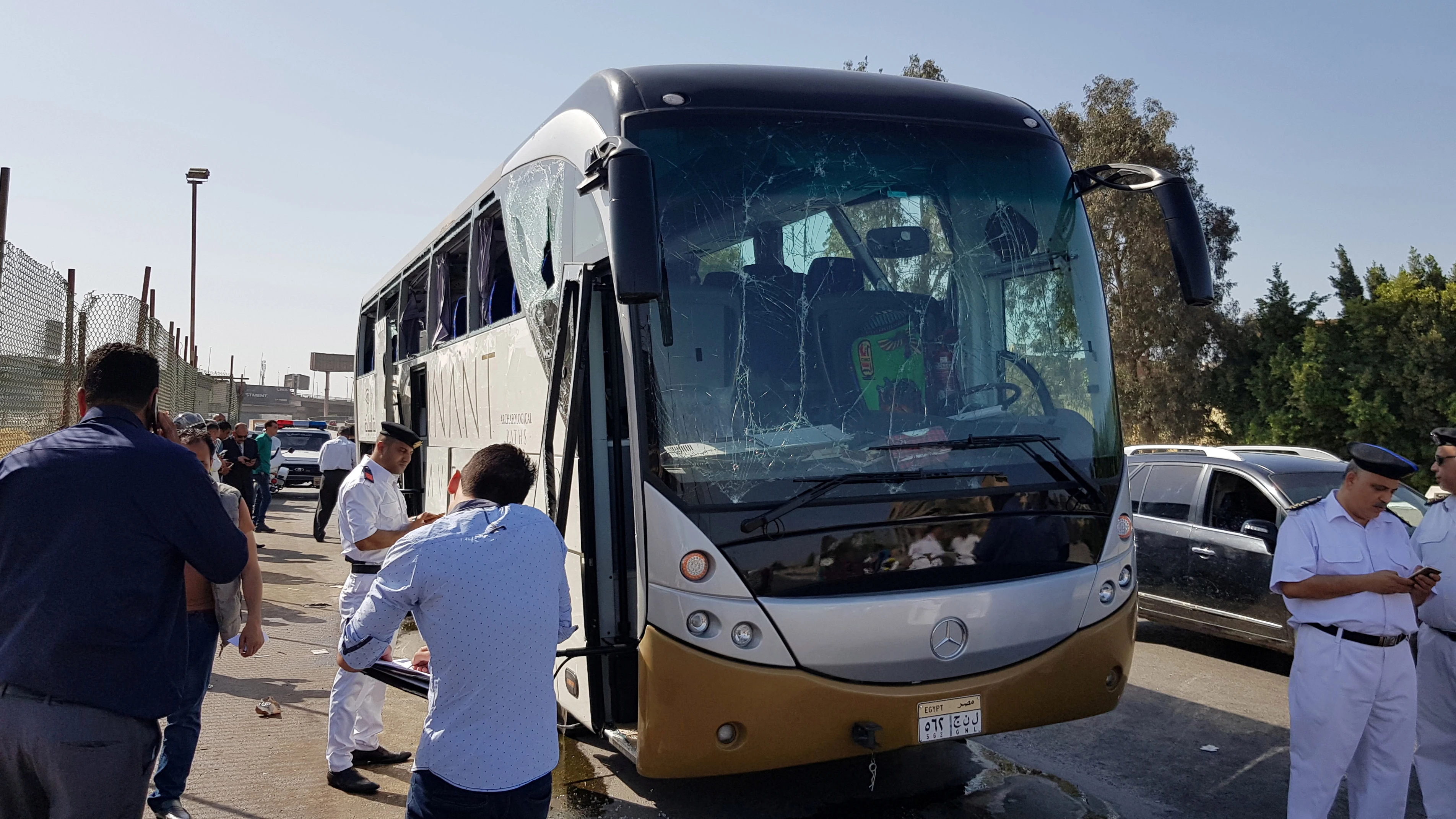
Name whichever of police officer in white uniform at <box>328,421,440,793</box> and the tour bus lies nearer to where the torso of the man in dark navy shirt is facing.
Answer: the police officer in white uniform

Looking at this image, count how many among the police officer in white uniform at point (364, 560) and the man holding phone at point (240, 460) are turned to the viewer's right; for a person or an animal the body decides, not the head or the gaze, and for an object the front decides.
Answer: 1

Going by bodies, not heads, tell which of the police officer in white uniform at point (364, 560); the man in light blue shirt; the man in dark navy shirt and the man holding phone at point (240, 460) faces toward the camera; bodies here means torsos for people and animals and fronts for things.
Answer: the man holding phone

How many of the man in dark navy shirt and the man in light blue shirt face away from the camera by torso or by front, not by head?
2

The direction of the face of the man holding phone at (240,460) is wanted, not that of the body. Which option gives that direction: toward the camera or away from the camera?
toward the camera

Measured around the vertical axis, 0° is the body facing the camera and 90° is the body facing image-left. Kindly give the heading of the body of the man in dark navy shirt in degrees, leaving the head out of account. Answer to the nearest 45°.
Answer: approximately 180°

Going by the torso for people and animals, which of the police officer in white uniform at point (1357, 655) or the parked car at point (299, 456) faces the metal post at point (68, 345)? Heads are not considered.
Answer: the parked car

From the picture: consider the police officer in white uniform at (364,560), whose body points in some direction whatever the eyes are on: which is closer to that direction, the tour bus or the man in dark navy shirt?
the tour bus

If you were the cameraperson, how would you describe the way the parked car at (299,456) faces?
facing the viewer

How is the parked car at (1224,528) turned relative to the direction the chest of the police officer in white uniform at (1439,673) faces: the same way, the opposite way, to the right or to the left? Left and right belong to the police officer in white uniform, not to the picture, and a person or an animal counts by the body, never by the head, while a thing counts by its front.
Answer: to the left

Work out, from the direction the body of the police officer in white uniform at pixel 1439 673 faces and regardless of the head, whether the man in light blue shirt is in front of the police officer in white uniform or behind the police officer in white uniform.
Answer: in front

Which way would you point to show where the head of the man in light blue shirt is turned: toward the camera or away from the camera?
away from the camera

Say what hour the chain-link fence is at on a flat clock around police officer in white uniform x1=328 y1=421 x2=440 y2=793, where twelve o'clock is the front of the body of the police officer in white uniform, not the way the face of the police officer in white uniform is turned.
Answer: The chain-link fence is roughly at 8 o'clock from the police officer in white uniform.

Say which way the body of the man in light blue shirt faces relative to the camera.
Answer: away from the camera

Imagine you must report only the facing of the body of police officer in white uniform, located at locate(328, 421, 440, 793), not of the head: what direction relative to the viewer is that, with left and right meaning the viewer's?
facing to the right of the viewer
